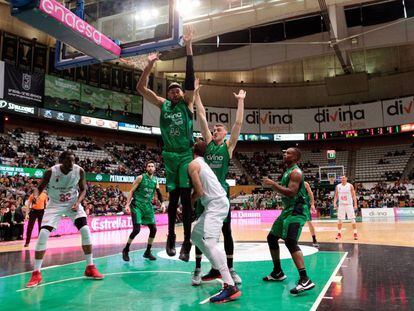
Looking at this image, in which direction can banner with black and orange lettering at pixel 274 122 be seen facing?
toward the camera

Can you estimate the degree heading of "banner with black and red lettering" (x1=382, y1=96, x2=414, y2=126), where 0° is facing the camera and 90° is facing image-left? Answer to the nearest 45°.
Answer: approximately 45°

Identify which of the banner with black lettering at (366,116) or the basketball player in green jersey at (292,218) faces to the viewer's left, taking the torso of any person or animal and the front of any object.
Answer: the basketball player in green jersey

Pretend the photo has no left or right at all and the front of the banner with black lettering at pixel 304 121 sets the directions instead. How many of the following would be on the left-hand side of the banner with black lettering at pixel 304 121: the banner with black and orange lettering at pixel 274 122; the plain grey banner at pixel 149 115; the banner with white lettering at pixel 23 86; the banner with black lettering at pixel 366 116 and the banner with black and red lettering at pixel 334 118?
2

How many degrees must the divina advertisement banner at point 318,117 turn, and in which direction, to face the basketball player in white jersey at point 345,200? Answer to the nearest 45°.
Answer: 0° — it already faces them

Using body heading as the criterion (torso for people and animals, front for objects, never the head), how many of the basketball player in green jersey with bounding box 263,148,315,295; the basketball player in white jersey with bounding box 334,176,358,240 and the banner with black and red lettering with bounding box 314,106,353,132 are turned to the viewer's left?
1

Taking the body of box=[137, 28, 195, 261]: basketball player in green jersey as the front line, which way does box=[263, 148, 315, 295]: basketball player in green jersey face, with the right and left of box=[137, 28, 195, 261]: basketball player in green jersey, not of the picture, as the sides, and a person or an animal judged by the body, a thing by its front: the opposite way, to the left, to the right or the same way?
to the right

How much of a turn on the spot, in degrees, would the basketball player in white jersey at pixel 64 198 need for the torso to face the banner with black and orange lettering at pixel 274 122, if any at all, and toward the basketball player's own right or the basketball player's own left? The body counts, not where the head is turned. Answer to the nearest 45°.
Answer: approximately 135° to the basketball player's own left

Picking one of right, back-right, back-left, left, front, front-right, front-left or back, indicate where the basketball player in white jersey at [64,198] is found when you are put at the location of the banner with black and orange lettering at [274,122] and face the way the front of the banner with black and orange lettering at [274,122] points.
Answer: front

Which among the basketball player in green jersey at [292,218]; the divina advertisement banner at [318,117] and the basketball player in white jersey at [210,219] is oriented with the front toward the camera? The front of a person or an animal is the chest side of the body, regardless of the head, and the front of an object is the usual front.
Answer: the divina advertisement banner

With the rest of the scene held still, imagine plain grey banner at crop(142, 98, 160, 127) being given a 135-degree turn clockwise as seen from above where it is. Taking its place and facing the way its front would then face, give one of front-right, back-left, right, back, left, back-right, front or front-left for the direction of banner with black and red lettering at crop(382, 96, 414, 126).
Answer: back

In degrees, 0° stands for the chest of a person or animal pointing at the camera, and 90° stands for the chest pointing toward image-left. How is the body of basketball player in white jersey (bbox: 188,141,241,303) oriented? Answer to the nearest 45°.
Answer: approximately 135°

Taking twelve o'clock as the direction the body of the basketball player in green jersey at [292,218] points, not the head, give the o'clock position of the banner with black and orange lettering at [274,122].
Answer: The banner with black and orange lettering is roughly at 3 o'clock from the basketball player in green jersey.

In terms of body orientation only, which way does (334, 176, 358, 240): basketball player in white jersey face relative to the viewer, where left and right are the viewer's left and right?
facing the viewer

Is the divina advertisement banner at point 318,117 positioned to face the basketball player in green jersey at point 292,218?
yes

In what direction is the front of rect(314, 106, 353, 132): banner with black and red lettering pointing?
toward the camera

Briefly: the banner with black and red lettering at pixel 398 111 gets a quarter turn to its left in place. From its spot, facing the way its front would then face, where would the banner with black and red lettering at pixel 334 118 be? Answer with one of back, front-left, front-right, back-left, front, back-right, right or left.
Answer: back-right

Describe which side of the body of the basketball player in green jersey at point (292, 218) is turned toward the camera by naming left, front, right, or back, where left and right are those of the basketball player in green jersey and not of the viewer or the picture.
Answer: left

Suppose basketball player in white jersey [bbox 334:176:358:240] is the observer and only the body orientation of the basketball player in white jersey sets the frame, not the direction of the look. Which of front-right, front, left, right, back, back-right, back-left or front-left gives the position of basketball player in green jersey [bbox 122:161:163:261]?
front-right
